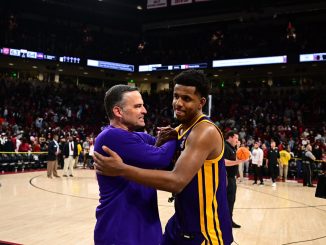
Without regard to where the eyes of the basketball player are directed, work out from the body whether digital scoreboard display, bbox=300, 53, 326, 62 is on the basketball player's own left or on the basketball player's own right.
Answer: on the basketball player's own right

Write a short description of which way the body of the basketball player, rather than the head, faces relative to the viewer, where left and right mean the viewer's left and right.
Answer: facing to the left of the viewer
